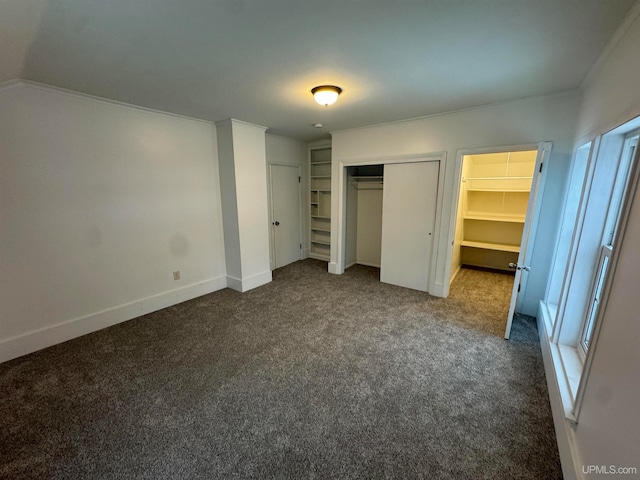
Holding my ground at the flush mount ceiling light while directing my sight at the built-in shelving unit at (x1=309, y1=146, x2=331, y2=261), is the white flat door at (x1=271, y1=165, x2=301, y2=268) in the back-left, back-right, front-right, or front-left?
front-left

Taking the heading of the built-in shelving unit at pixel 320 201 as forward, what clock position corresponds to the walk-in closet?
The walk-in closet is roughly at 8 o'clock from the built-in shelving unit.

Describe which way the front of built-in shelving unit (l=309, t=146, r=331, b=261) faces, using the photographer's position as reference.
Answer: facing the viewer and to the left of the viewer

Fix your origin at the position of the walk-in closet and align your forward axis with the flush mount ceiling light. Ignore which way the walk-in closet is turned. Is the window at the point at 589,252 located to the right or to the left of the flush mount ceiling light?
left

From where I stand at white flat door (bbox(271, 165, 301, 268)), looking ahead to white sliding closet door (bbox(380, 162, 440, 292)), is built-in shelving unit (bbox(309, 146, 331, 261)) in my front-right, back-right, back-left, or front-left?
front-left

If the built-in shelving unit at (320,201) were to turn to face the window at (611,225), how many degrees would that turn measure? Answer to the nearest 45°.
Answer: approximately 90° to its left

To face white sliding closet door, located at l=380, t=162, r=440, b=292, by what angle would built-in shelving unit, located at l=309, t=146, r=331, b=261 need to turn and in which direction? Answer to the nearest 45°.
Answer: approximately 90° to its left

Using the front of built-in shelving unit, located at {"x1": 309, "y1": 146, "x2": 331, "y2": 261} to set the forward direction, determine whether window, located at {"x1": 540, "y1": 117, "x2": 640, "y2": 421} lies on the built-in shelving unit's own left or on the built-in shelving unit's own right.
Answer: on the built-in shelving unit's own left

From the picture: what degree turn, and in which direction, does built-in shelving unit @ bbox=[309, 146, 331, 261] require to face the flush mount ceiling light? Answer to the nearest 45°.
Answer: approximately 45° to its left

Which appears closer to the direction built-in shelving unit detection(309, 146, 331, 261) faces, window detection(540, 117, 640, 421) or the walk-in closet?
the window

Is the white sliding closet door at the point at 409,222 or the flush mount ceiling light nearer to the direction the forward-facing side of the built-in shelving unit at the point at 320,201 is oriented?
the flush mount ceiling light
